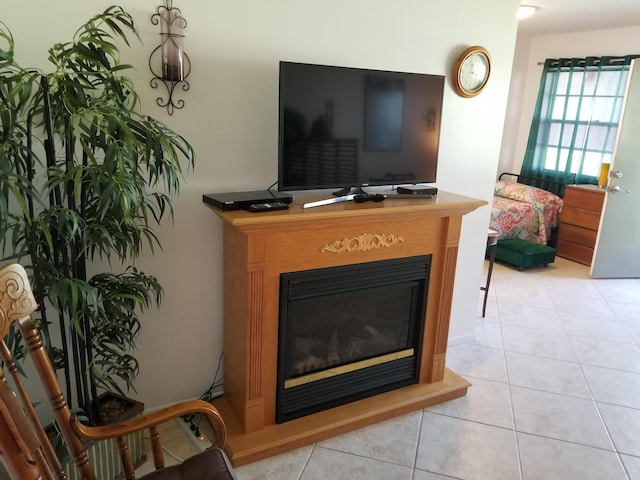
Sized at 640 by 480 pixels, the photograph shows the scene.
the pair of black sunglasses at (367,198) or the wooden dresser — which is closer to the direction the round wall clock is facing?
the pair of black sunglasses

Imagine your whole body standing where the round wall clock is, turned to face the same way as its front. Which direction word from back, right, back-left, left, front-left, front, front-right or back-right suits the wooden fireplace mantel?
right

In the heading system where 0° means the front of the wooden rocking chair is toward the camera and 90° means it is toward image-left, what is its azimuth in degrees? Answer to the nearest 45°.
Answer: approximately 315°

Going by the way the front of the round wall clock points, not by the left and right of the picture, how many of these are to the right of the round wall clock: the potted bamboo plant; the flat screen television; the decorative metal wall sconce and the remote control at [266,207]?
4

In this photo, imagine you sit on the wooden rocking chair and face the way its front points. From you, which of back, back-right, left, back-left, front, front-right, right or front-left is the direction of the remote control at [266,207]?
left

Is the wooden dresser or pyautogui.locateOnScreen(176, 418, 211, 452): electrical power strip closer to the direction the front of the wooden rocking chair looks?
the wooden dresser

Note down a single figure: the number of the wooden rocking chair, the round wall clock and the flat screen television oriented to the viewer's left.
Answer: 0

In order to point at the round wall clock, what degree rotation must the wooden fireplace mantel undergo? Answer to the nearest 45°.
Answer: approximately 90° to its left

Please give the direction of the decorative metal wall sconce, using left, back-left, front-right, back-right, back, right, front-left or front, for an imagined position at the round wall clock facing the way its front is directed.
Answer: right

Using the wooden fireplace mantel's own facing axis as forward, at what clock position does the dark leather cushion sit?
The dark leather cushion is roughly at 2 o'clock from the wooden fireplace mantel.

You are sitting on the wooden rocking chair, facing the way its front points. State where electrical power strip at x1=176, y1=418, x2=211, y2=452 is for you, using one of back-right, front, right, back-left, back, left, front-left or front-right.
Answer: left
